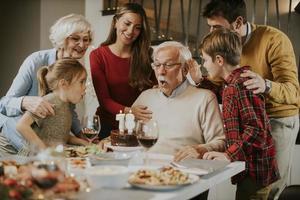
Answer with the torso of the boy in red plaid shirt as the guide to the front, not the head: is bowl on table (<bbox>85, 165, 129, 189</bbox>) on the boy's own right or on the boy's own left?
on the boy's own left

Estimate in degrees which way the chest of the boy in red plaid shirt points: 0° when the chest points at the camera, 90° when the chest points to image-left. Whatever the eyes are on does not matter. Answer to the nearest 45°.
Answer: approximately 90°

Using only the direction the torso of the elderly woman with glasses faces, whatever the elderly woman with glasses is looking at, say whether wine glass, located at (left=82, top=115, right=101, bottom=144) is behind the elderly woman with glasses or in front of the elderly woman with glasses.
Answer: in front

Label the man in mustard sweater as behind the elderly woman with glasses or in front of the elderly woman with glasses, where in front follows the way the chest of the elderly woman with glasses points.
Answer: in front

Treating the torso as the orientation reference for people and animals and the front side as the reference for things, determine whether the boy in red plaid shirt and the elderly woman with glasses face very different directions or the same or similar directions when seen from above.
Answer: very different directions

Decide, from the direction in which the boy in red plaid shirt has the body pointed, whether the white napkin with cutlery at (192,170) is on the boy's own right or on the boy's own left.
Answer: on the boy's own left

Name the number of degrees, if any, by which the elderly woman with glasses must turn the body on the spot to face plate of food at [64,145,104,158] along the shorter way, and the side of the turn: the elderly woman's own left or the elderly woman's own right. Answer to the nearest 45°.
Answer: approximately 45° to the elderly woman's own right

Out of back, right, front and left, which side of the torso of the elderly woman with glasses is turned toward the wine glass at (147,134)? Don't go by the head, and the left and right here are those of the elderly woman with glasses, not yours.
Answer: front

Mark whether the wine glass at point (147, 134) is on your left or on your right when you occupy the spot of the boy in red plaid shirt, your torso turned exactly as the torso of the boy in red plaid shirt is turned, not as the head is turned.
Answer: on your left

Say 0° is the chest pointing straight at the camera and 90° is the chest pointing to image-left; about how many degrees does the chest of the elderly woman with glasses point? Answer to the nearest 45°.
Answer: approximately 315°

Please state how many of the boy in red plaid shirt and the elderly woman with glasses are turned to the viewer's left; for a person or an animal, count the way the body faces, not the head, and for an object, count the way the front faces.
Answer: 1

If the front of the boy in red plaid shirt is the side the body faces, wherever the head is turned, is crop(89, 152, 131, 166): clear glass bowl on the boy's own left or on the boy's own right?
on the boy's own left

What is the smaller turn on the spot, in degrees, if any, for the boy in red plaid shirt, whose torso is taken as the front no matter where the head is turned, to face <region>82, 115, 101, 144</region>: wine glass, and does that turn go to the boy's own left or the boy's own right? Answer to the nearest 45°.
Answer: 0° — they already face it

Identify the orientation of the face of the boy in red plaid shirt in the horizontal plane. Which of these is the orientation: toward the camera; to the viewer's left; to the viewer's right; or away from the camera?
to the viewer's left
